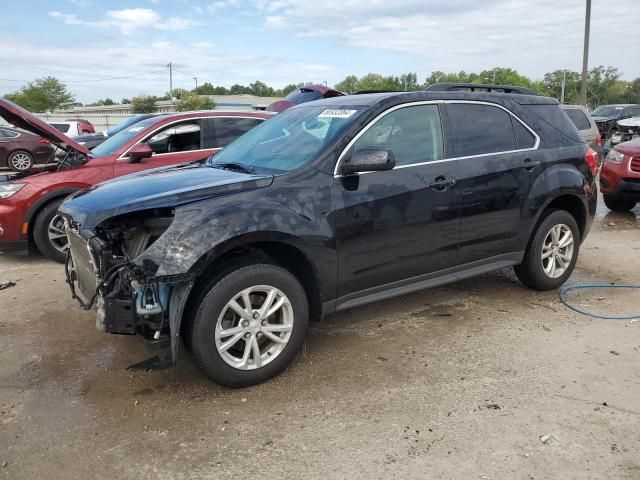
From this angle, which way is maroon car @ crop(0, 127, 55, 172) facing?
to the viewer's left

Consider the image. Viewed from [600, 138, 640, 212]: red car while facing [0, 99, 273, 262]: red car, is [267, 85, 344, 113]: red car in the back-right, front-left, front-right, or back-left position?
front-right

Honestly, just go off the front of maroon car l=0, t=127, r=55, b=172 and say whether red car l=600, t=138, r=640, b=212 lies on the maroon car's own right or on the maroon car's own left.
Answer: on the maroon car's own left

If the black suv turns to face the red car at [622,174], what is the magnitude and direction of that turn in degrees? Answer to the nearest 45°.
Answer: approximately 180°

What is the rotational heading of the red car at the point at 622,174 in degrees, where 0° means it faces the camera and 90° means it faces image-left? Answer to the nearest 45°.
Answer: approximately 45°

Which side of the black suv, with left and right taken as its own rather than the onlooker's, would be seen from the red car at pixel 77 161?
right

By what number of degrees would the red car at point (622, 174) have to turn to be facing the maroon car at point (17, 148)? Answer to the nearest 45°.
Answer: approximately 45° to its right

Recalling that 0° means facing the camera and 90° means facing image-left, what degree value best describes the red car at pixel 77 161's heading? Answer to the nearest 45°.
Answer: approximately 45°

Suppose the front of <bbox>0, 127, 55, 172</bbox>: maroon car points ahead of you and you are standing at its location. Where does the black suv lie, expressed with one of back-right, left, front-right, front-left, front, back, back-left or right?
left
